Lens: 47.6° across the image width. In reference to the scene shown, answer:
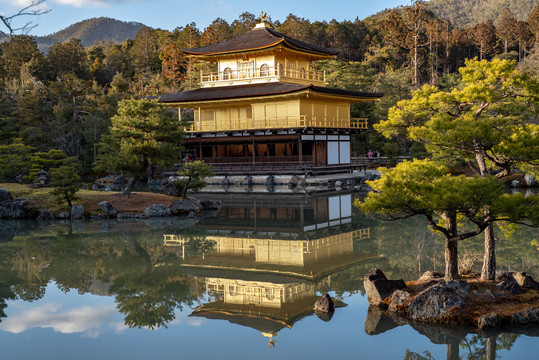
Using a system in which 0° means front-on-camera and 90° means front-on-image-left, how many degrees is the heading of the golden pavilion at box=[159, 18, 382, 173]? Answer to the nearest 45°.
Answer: approximately 45°

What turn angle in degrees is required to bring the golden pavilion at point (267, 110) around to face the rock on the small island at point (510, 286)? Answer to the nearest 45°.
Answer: approximately 45° to its left

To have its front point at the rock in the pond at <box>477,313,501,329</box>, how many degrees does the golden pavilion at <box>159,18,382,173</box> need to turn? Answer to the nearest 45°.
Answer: approximately 45° to its left

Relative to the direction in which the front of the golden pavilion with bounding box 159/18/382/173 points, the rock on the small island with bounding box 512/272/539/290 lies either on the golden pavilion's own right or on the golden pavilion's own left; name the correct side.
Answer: on the golden pavilion's own left

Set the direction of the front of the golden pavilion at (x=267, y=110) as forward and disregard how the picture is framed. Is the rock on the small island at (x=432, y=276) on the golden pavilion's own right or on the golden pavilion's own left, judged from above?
on the golden pavilion's own left
